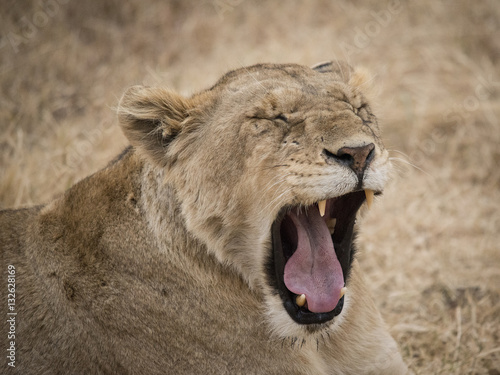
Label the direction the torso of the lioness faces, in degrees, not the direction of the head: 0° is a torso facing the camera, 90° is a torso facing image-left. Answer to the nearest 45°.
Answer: approximately 315°
